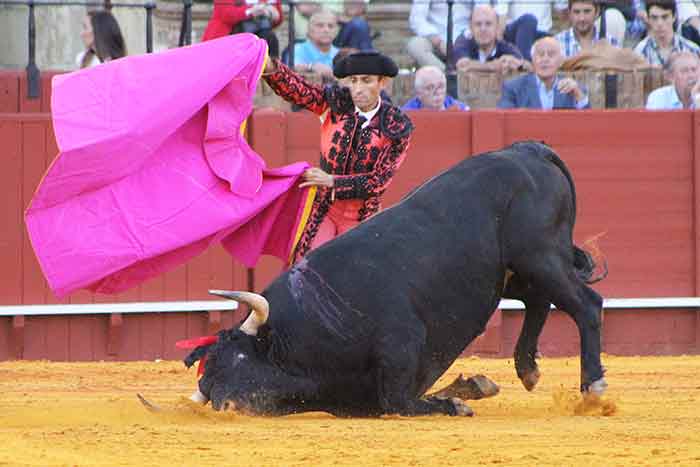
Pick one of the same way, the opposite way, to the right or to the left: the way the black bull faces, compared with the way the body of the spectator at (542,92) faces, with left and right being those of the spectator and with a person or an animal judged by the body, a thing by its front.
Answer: to the right

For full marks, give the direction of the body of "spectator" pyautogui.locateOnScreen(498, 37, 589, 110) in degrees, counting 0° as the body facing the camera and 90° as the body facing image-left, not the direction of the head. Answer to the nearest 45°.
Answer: approximately 0°

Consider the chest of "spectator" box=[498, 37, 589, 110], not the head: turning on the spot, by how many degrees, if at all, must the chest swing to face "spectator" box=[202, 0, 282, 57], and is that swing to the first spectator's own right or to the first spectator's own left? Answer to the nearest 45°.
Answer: approximately 90° to the first spectator's own right

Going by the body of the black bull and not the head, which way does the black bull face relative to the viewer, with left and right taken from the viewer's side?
facing to the left of the viewer

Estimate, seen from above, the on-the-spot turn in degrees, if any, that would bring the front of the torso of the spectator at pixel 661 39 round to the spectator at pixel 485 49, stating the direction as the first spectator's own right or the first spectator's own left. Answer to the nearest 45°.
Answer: approximately 45° to the first spectator's own right

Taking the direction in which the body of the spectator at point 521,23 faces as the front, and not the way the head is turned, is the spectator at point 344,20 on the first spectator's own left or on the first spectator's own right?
on the first spectator's own right

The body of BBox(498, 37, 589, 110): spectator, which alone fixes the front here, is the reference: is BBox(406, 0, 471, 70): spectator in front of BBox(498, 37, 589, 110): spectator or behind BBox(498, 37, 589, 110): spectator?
behind
